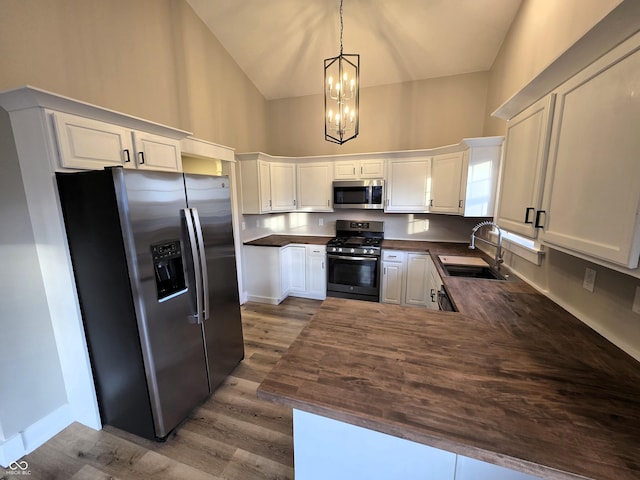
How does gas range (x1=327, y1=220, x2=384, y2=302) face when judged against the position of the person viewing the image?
facing the viewer

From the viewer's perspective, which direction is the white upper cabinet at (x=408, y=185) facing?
toward the camera

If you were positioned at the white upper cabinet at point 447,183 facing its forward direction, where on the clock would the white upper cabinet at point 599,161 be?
the white upper cabinet at point 599,161 is roughly at 10 o'clock from the white upper cabinet at point 447,183.

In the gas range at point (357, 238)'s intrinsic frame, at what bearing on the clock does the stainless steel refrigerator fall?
The stainless steel refrigerator is roughly at 1 o'clock from the gas range.

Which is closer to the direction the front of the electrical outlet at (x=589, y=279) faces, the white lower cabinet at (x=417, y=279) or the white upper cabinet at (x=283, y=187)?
the white upper cabinet

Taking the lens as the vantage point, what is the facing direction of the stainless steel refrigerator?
facing the viewer and to the right of the viewer

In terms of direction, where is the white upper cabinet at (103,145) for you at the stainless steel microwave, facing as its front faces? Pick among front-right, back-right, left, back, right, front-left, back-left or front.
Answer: front-right

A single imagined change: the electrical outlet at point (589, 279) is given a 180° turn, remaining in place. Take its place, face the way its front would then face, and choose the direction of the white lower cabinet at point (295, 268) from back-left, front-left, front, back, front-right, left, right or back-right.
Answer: back-left

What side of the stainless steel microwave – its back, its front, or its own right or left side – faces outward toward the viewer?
front

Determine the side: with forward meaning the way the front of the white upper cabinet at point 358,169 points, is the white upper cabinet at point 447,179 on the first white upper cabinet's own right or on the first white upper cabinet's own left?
on the first white upper cabinet's own left

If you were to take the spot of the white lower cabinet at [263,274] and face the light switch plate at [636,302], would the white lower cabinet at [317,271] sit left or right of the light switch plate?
left

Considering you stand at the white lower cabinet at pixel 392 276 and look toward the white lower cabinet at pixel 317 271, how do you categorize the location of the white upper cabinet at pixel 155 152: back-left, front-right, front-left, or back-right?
front-left

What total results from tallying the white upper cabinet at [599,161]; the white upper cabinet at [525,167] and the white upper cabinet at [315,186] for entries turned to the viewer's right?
0

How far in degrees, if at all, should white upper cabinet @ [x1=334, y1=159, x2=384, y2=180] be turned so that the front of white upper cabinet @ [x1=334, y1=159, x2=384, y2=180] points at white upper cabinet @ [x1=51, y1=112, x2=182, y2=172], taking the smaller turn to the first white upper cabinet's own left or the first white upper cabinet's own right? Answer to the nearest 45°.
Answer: approximately 45° to the first white upper cabinet's own right
